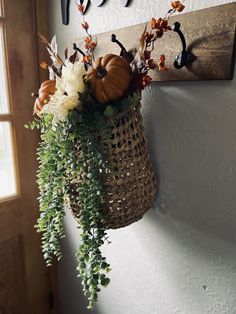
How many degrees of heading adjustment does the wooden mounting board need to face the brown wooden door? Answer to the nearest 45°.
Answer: approximately 90° to its right

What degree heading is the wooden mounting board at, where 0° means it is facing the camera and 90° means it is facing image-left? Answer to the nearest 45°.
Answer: approximately 45°
